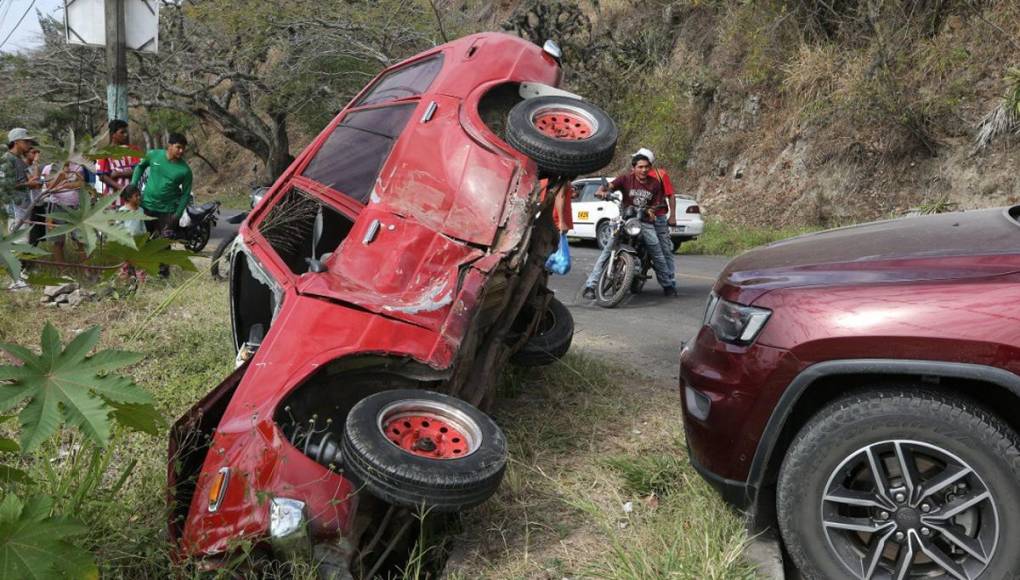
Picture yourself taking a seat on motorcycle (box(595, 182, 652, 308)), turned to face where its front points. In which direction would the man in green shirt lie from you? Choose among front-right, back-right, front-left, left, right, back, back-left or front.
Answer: front-right

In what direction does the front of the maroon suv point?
to the viewer's left

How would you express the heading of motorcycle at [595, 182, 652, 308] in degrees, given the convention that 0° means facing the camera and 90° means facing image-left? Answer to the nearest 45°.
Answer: approximately 45°

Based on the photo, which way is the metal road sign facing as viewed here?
away from the camera

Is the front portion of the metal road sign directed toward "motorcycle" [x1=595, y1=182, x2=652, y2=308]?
no

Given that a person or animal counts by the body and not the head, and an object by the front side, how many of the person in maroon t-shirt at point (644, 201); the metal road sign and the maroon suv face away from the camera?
1

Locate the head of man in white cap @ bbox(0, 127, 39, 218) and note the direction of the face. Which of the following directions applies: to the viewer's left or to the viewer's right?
to the viewer's right

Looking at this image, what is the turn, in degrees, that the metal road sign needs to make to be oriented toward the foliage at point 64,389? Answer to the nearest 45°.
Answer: approximately 180°

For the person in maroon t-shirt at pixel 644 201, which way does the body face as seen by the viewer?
toward the camera

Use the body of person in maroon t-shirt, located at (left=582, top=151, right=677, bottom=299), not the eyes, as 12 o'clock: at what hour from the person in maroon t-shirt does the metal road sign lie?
The metal road sign is roughly at 2 o'clock from the person in maroon t-shirt.

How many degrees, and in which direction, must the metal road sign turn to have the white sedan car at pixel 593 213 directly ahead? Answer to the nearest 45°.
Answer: approximately 45° to its right

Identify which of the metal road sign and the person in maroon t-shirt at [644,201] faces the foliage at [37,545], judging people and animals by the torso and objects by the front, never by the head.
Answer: the person in maroon t-shirt

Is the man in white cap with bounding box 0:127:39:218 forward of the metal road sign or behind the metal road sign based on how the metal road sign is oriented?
behind

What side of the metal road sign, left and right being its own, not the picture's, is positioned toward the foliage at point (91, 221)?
back
